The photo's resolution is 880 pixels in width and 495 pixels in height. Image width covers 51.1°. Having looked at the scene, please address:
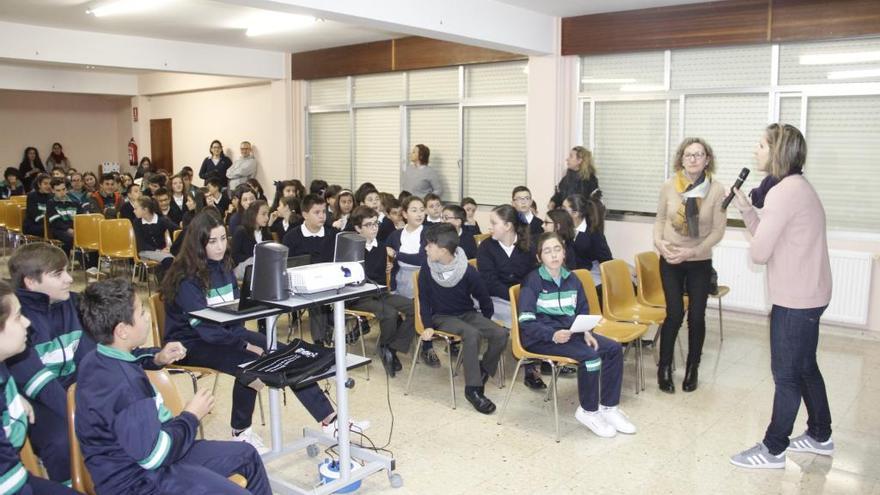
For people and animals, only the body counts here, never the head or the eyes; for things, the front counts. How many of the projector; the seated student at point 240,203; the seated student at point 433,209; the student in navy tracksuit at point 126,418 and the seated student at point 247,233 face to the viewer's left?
0

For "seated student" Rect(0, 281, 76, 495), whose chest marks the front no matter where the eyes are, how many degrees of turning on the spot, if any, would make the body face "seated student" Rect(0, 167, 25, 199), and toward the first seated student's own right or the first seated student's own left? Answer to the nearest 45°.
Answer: approximately 90° to the first seated student's own left

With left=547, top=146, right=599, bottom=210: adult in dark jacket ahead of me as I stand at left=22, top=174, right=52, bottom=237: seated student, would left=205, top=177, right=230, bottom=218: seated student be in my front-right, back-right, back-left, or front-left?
front-left

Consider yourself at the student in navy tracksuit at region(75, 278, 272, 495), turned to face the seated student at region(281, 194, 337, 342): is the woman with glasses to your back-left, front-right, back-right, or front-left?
front-right

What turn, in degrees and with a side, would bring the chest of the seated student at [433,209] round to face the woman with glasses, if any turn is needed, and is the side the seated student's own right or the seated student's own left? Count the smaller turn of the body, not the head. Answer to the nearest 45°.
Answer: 0° — they already face them

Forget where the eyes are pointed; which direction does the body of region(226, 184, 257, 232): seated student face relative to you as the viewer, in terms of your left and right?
facing the viewer and to the right of the viewer

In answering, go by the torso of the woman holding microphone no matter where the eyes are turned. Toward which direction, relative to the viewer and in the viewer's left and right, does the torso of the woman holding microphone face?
facing to the left of the viewer

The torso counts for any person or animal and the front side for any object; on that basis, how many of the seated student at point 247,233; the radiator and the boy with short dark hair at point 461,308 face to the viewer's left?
0

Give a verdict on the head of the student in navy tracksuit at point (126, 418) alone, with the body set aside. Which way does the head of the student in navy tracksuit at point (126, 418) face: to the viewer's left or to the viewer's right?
to the viewer's right

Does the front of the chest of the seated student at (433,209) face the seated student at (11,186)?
no

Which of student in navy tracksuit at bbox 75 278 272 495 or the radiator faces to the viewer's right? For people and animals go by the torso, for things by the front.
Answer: the student in navy tracksuit

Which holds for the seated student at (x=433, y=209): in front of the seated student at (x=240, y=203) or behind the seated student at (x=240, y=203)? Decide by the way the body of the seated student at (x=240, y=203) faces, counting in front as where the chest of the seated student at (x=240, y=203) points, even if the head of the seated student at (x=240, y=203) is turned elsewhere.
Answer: in front

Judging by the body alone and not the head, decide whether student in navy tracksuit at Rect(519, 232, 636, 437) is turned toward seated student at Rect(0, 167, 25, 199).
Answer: no

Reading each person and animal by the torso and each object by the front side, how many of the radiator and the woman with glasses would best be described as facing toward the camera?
2

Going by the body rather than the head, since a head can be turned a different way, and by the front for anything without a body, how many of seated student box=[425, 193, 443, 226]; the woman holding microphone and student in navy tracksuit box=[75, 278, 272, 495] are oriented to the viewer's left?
1
